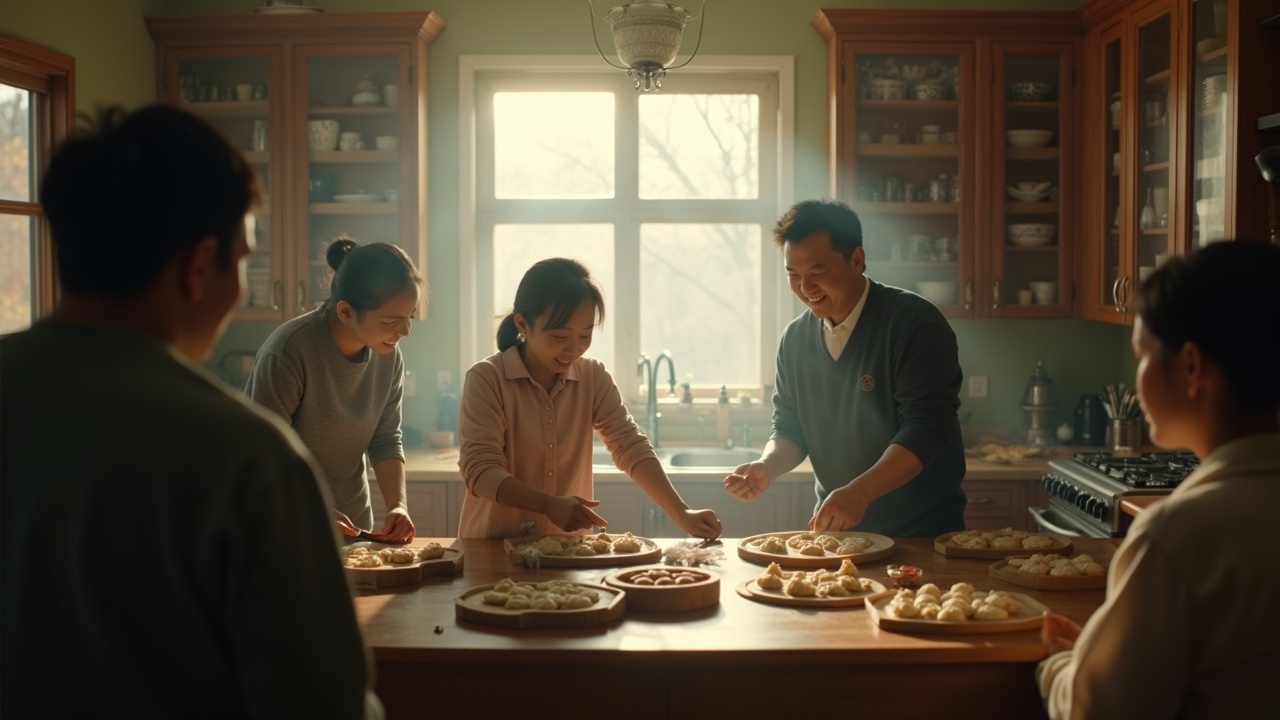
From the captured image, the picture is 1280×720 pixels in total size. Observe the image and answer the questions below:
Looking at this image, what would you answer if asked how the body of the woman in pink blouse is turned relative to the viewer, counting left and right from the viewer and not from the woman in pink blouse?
facing the viewer and to the right of the viewer

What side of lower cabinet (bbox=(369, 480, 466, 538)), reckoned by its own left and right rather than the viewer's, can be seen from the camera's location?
front

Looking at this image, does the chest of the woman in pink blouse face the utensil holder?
no

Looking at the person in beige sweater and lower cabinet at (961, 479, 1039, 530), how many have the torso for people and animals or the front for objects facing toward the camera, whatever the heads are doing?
1

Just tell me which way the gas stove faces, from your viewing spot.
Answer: facing the viewer and to the left of the viewer

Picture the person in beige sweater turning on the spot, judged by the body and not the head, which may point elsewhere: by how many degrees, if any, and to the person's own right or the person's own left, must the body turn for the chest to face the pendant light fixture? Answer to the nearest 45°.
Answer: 0° — they already face it

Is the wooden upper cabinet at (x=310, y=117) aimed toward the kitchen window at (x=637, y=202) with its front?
no

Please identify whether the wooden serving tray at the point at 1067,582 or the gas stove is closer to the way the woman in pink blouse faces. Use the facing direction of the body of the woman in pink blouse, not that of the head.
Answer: the wooden serving tray

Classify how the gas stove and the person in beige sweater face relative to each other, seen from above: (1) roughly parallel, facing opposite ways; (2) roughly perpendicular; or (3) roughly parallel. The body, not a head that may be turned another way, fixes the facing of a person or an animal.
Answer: roughly perpendicular

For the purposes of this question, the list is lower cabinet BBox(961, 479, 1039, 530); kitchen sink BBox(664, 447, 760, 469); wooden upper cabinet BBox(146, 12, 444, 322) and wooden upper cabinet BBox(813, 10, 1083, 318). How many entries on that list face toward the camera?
4

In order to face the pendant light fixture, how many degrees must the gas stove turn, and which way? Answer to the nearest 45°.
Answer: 0° — it already faces it

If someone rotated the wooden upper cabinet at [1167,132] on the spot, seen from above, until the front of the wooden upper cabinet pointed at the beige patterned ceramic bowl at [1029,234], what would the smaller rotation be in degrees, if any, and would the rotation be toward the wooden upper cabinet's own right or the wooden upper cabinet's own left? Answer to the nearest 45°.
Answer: approximately 90° to the wooden upper cabinet's own right

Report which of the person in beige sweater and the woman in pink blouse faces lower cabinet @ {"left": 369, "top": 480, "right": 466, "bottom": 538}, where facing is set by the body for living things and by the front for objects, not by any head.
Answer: the person in beige sweater

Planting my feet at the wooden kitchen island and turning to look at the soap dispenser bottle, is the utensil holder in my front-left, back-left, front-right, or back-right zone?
front-right

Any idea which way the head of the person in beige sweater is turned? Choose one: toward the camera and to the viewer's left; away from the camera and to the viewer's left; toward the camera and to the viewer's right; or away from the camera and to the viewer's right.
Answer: away from the camera and to the viewer's left

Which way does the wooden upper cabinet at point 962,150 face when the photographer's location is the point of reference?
facing the viewer

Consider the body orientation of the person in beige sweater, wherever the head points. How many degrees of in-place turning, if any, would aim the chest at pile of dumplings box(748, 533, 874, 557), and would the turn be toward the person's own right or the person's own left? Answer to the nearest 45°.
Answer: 0° — they already face it
